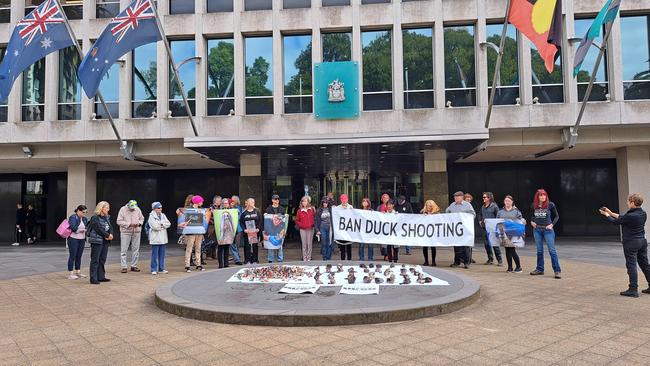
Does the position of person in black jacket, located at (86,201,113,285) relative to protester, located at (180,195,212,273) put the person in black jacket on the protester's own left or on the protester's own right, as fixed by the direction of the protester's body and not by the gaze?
on the protester's own right

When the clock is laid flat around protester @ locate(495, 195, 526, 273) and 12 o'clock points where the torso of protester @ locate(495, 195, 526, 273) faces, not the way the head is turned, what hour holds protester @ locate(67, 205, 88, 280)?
protester @ locate(67, 205, 88, 280) is roughly at 2 o'clock from protester @ locate(495, 195, 526, 273).

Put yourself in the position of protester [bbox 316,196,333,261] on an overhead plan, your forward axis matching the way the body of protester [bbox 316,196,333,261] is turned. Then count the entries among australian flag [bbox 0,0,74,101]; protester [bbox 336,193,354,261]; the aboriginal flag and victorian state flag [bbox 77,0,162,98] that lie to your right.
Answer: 2

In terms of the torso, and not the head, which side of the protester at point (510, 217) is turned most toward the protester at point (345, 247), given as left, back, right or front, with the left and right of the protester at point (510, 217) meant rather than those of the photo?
right

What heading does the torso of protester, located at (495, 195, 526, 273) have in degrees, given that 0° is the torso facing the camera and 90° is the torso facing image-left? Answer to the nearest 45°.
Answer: approximately 0°

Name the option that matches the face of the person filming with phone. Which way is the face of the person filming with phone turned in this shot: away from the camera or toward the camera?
away from the camera

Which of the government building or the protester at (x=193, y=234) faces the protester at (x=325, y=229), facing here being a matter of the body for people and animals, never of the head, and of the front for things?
the government building

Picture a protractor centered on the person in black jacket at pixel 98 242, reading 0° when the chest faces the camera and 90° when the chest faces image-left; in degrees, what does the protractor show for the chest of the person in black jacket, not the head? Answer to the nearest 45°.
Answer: approximately 315°

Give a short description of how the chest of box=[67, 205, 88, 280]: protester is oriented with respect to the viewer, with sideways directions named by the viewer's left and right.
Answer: facing the viewer and to the right of the viewer
